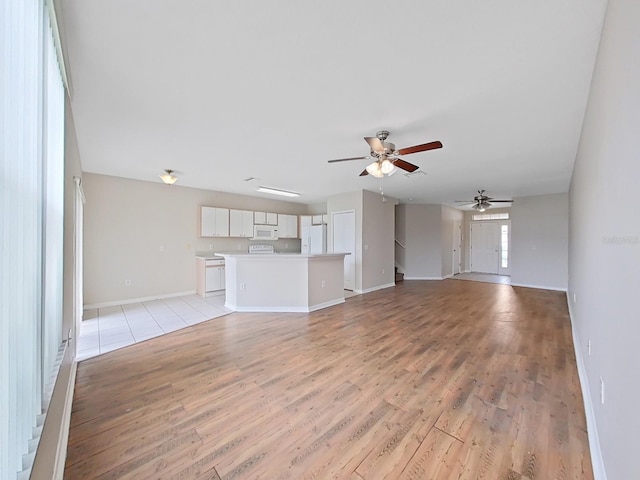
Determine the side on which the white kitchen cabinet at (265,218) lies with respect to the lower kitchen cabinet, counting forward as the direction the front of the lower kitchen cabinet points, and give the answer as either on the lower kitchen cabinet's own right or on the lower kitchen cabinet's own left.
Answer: on the lower kitchen cabinet's own left

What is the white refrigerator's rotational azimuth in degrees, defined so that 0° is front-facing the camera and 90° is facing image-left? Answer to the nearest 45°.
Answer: approximately 45°

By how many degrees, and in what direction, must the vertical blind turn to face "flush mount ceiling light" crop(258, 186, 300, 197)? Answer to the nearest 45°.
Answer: approximately 45° to its left

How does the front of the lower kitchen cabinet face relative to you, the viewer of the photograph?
facing the viewer and to the right of the viewer

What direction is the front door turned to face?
toward the camera

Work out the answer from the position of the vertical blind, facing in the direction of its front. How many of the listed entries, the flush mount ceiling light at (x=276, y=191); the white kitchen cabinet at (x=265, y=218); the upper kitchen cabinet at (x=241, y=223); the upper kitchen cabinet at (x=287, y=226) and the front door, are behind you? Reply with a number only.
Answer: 0

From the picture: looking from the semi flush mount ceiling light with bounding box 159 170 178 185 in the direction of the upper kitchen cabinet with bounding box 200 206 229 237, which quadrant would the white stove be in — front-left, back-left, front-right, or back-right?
front-right

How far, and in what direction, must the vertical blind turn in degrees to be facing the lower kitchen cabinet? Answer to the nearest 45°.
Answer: approximately 45° to its left

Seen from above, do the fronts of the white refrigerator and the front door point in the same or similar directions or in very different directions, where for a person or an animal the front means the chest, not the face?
same or similar directions

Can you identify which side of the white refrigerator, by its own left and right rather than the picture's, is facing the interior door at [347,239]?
left

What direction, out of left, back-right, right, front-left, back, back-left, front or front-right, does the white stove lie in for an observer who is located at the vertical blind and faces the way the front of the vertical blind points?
front-left

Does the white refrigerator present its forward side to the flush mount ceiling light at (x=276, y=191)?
yes

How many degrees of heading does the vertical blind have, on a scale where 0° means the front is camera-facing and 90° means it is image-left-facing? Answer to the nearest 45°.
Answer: approximately 270°

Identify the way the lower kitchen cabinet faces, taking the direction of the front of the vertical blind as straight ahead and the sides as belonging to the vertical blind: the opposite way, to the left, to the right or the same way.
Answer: to the right

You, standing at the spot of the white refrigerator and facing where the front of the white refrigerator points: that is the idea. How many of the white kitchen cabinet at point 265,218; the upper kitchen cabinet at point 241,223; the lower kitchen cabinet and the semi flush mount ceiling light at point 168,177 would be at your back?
0
